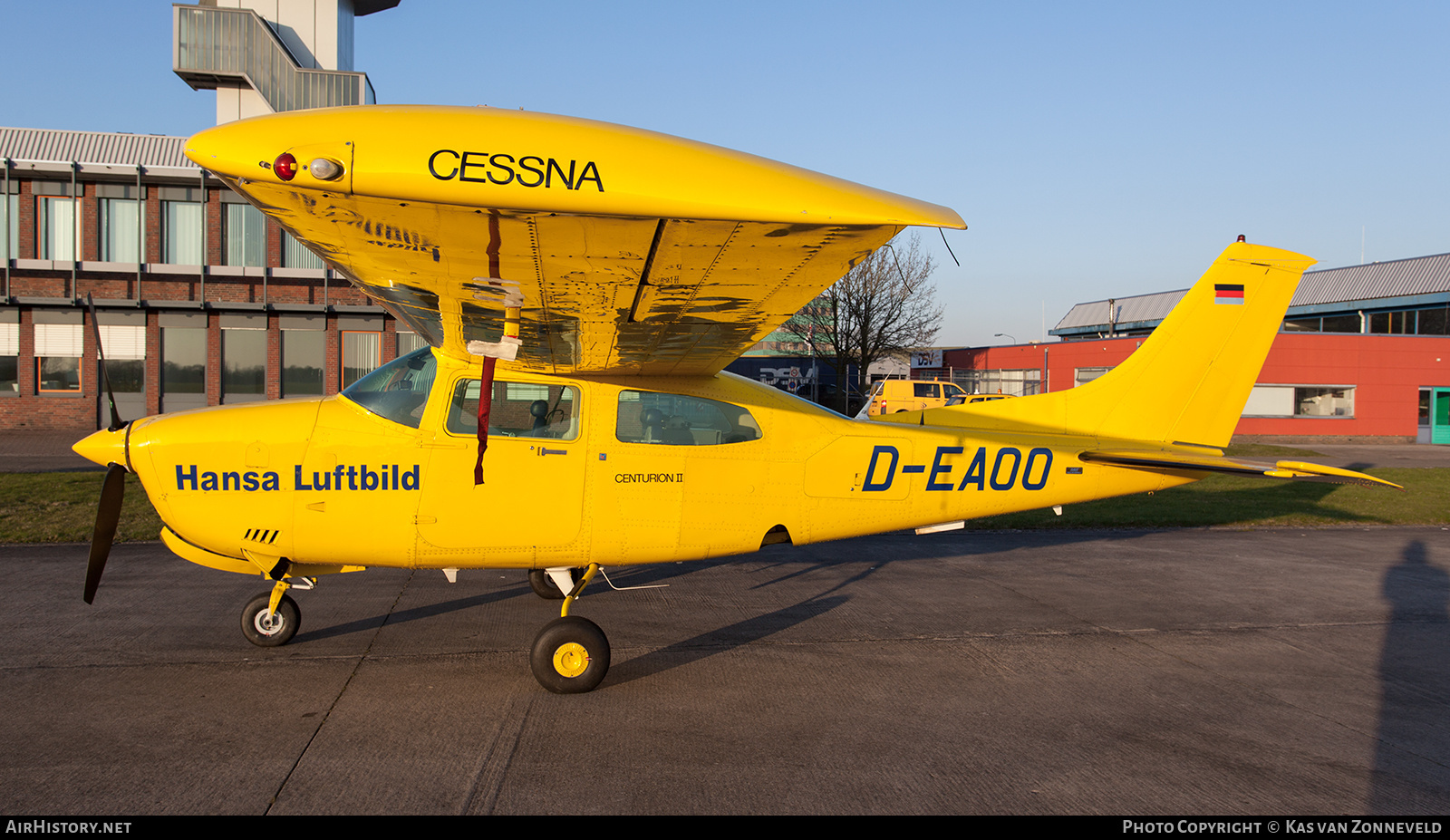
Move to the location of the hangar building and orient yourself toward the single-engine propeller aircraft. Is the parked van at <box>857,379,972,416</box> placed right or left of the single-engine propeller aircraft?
right

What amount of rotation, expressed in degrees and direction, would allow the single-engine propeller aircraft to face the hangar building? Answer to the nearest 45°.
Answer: approximately 135° to its right

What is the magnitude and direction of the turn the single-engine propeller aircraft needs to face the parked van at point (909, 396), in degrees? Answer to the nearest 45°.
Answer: approximately 90° to its right

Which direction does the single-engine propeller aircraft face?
to the viewer's left
